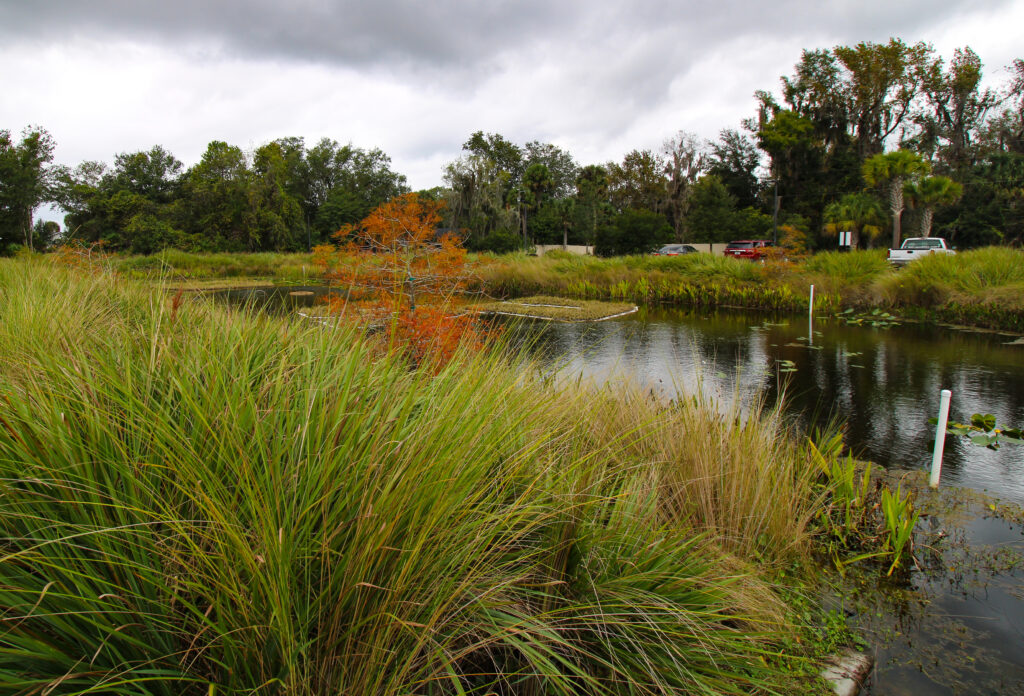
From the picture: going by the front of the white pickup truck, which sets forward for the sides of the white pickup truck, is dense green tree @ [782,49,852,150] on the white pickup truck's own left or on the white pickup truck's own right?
on the white pickup truck's own left

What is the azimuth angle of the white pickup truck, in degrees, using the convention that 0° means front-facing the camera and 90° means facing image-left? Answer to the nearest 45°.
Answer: approximately 225°

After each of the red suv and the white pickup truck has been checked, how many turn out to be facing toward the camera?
0
